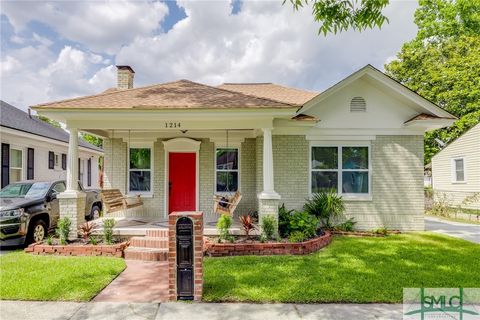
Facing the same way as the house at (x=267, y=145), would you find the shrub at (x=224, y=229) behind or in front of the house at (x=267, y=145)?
in front

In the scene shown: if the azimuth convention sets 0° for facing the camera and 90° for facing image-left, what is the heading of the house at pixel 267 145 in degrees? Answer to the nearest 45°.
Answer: approximately 0°

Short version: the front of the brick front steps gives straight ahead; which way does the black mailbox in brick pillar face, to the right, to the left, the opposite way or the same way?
the same way

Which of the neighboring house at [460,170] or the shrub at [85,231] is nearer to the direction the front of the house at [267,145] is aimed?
the shrub

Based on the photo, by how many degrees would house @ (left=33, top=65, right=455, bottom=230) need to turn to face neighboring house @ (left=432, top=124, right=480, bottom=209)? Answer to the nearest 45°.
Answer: approximately 135° to its left

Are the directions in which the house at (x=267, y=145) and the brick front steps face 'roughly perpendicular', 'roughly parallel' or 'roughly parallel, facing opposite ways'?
roughly parallel

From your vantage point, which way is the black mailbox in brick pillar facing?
toward the camera

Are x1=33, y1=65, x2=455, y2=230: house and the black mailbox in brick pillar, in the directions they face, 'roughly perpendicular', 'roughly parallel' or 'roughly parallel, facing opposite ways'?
roughly parallel

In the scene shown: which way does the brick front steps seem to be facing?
toward the camera

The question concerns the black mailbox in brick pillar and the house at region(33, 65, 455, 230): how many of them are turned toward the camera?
2
